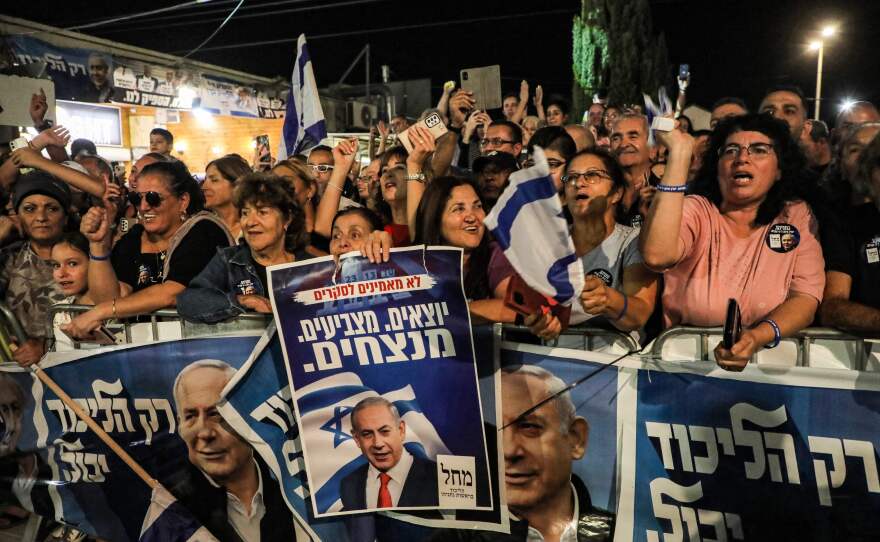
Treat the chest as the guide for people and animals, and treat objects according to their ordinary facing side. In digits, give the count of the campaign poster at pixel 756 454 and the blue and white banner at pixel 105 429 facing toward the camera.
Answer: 2

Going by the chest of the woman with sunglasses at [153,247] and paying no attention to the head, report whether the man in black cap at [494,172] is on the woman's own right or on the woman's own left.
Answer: on the woman's own left

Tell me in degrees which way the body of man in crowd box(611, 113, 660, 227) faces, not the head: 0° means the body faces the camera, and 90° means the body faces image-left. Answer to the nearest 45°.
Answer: approximately 45°

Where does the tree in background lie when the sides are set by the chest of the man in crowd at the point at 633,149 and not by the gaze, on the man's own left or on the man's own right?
on the man's own right

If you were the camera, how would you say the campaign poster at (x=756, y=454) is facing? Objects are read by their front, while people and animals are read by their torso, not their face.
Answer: facing the viewer

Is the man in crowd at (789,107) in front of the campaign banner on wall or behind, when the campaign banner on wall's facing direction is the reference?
in front

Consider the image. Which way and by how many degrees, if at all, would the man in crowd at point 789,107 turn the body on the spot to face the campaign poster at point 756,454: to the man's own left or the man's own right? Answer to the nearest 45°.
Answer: approximately 45° to the man's own left

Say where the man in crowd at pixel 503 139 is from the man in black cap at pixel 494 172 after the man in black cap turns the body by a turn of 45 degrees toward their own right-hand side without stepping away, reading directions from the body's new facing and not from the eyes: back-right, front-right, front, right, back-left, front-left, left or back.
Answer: right

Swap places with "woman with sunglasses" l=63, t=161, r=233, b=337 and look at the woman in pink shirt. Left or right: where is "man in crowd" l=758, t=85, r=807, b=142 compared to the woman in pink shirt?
left

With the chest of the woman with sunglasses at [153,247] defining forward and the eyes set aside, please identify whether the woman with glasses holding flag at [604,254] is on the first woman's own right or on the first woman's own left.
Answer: on the first woman's own left

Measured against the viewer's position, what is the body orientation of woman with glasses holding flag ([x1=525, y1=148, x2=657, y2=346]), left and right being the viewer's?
facing the viewer and to the left of the viewer
